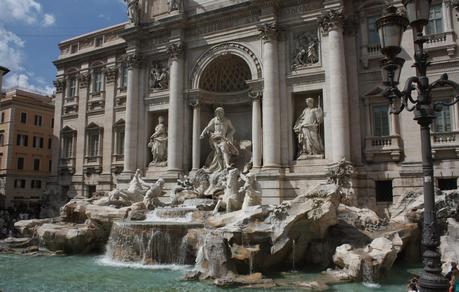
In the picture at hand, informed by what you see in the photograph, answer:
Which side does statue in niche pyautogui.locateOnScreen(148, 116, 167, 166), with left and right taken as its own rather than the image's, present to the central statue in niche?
left

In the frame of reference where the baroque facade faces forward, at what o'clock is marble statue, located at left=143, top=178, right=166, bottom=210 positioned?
The marble statue is roughly at 1 o'clock from the baroque facade.

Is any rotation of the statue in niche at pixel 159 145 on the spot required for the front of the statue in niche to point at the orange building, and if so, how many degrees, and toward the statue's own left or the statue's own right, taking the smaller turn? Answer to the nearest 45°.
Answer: approximately 90° to the statue's own right

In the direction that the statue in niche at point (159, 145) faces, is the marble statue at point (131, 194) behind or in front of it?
in front

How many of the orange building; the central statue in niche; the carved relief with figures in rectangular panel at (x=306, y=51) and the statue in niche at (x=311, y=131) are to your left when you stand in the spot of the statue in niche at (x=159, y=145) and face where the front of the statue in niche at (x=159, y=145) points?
3

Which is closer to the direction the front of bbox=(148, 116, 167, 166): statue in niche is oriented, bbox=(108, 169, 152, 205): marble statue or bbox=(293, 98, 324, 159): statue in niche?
the marble statue

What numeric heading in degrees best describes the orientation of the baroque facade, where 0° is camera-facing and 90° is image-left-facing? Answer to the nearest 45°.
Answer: approximately 45°

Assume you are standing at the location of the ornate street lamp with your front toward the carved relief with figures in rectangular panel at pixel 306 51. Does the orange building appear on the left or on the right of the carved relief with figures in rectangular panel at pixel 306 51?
left

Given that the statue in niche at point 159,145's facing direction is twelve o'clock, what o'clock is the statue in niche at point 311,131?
the statue in niche at point 311,131 is roughly at 9 o'clock from the statue in niche at point 159,145.

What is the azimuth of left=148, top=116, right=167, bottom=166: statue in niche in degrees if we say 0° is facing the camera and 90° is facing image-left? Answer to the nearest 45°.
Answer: approximately 45°
